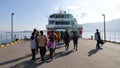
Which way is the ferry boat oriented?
toward the camera
